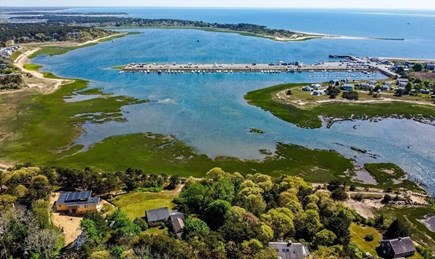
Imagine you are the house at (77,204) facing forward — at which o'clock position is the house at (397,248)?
the house at (397,248) is roughly at 10 o'clock from the house at (77,204).

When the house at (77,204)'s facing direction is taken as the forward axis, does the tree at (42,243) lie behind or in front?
in front

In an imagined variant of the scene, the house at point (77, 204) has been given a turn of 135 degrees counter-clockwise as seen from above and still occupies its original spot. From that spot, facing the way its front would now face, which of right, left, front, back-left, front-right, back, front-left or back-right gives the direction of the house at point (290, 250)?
right

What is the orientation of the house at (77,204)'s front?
toward the camera

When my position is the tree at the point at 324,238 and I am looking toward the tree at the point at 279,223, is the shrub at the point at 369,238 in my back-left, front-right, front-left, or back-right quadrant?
back-right

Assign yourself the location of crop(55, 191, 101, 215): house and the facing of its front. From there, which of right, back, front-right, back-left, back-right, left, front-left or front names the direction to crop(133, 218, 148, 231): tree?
front-left

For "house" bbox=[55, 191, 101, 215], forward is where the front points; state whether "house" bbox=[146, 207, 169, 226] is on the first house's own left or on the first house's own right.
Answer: on the first house's own left

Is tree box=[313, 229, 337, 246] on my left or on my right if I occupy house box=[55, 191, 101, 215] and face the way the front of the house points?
on my left

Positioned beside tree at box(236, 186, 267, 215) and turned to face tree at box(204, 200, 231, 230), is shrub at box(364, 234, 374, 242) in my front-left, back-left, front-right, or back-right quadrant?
back-left

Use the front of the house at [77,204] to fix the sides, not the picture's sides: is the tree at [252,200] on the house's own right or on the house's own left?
on the house's own left

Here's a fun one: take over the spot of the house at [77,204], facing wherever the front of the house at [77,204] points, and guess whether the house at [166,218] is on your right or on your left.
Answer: on your left

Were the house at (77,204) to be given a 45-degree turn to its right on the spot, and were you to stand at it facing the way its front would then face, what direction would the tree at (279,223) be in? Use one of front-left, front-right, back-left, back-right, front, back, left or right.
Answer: left
